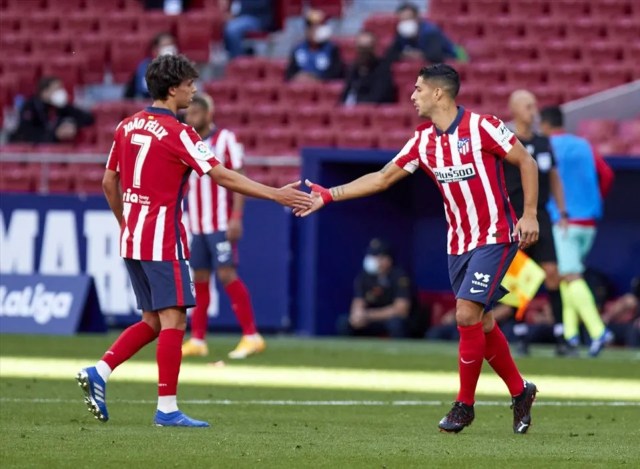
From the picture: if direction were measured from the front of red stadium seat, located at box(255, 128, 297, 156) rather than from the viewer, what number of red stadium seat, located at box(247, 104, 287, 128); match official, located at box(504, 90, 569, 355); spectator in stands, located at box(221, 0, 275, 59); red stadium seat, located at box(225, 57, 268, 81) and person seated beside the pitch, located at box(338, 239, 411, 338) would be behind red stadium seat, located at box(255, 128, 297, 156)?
3

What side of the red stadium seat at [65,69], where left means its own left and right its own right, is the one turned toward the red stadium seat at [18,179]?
front

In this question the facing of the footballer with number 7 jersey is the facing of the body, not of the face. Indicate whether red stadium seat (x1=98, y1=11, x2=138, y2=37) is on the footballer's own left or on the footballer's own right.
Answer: on the footballer's own left

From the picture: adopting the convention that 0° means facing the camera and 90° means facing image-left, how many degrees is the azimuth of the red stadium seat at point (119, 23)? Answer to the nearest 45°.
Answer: approximately 0°

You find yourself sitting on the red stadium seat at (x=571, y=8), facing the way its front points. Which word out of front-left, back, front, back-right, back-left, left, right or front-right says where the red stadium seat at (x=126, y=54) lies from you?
right

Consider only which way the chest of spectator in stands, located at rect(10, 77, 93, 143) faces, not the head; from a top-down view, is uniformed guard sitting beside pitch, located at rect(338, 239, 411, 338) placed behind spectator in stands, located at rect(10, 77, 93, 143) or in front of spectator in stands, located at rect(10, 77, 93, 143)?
in front

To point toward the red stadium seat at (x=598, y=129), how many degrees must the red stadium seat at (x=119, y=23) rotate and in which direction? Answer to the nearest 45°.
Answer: approximately 45° to its left

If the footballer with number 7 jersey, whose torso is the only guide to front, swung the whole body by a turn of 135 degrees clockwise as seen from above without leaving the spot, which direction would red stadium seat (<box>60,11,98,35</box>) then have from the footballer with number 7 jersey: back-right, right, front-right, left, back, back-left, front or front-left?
back

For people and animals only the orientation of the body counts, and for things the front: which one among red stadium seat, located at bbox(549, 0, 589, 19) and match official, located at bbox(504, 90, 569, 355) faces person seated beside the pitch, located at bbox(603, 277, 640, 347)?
the red stadium seat

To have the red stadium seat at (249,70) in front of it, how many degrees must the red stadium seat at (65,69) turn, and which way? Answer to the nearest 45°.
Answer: approximately 45° to its left
